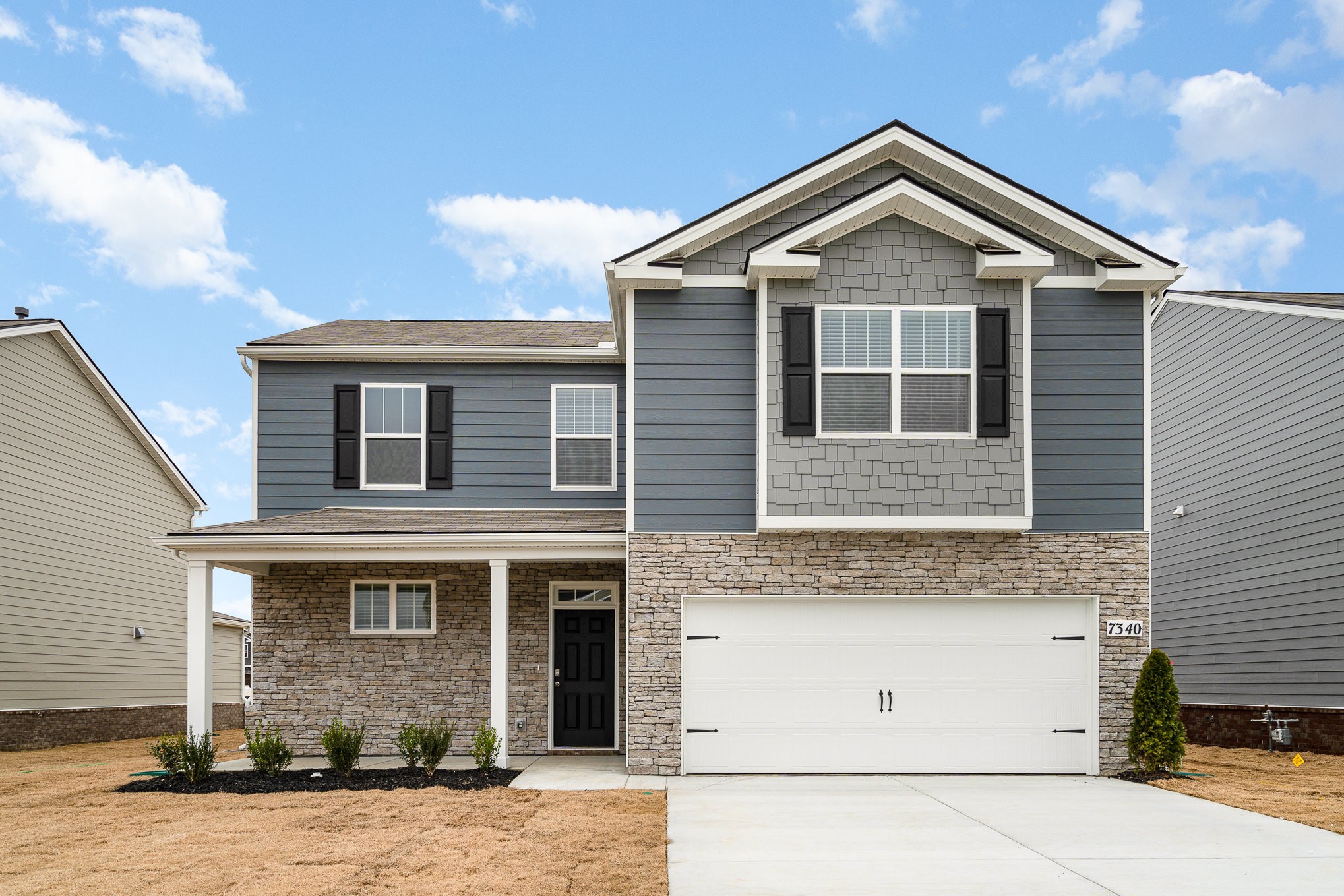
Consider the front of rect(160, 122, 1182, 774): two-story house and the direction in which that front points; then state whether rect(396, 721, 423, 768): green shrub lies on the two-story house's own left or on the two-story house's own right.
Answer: on the two-story house's own right

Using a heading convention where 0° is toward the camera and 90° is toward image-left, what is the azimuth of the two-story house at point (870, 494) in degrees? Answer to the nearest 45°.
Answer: approximately 0°

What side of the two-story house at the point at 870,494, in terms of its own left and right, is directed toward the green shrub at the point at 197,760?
right

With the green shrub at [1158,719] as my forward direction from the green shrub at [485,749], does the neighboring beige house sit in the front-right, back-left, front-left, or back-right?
back-left

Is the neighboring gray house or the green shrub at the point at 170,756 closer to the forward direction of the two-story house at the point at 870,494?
the green shrub

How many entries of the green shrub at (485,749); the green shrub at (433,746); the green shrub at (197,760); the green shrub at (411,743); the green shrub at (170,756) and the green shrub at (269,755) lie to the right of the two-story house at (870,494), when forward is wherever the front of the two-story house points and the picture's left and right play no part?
6

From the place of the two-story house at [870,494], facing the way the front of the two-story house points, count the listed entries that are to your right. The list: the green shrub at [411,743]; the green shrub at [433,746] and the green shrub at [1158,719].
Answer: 2

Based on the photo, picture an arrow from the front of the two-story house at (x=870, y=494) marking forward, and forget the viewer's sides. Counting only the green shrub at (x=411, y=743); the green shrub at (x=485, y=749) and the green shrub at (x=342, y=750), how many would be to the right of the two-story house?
3

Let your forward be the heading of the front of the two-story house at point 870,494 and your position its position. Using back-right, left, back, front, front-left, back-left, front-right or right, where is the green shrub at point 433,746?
right

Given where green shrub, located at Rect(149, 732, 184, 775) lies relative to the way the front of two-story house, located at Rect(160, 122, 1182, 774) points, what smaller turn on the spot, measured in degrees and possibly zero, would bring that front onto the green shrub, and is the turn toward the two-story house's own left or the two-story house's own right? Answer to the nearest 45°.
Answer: approximately 90° to the two-story house's own right
